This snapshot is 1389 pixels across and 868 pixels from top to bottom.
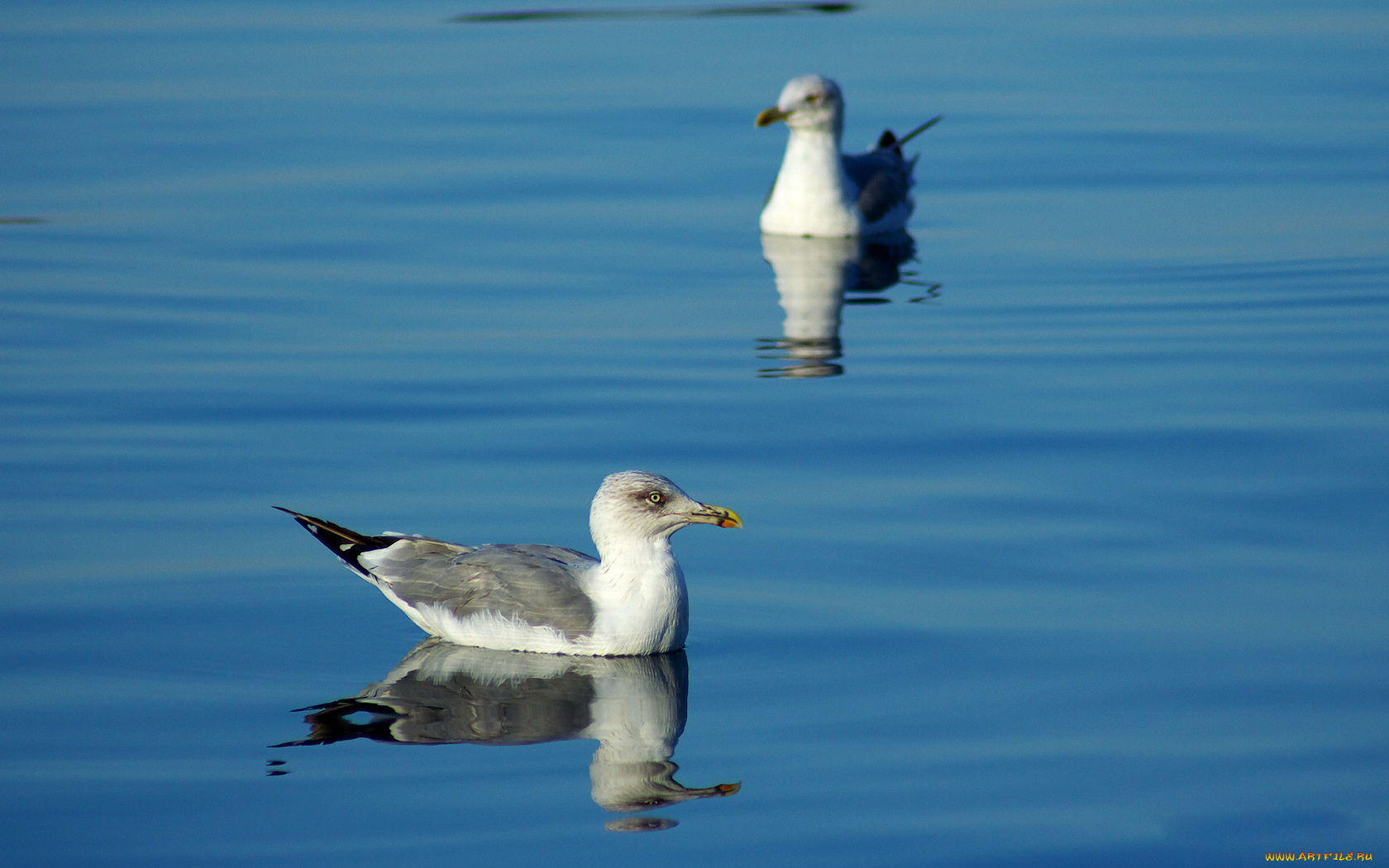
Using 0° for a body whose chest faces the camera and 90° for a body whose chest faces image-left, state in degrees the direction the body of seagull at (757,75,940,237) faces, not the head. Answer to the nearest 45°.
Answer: approximately 45°

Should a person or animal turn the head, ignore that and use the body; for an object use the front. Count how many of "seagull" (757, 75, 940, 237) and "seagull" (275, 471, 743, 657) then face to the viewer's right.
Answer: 1

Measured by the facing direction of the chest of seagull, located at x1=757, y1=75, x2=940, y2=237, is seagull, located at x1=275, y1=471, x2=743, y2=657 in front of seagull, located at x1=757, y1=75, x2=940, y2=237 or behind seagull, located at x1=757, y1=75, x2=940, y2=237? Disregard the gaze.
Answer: in front

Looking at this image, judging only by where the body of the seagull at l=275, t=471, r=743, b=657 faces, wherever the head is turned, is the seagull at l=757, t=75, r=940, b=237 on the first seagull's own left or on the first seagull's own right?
on the first seagull's own left

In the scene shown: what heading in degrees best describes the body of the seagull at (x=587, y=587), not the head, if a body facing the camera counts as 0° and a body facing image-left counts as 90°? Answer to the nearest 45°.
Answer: approximately 270°
